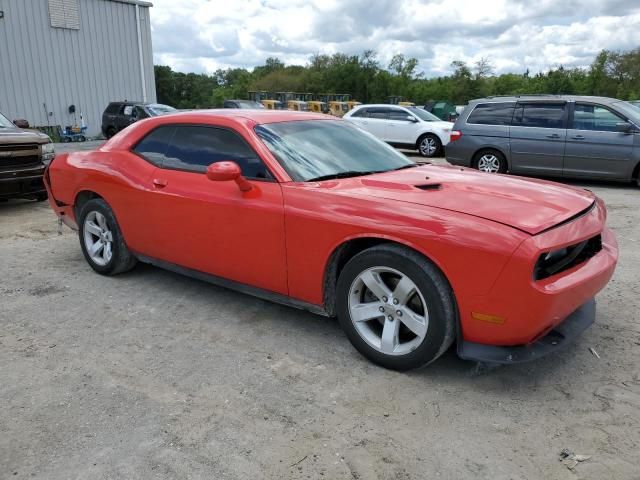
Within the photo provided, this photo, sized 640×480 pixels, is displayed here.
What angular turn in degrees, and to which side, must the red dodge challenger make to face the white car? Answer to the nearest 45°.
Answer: approximately 135° to its left

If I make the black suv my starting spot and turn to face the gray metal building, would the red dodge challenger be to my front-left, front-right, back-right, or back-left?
back-left

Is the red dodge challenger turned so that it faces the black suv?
no

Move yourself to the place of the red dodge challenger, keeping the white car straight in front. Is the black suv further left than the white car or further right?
left

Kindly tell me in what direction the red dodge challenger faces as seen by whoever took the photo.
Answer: facing the viewer and to the right of the viewer

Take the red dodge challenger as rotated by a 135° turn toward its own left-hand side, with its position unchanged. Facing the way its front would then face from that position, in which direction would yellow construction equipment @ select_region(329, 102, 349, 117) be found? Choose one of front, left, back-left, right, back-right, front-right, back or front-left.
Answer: front

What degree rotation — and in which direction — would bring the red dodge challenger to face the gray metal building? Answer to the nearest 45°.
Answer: approximately 180°
